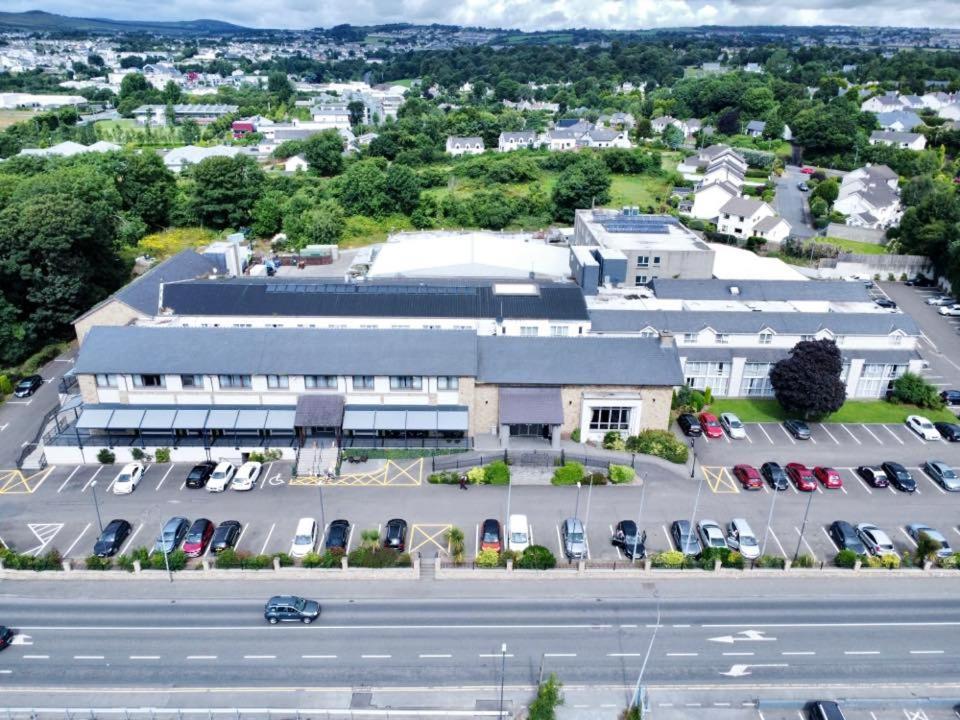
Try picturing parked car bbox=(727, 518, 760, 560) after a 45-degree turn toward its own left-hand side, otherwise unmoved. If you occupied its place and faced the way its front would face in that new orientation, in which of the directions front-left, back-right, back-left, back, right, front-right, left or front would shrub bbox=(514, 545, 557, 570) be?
back-right

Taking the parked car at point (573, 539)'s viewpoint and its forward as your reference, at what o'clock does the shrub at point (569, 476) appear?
The shrub is roughly at 6 o'clock from the parked car.

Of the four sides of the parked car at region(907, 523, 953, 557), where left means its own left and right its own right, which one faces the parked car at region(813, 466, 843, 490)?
back

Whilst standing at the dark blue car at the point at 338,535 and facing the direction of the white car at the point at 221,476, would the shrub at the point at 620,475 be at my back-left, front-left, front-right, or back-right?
back-right

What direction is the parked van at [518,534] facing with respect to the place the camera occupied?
facing the viewer

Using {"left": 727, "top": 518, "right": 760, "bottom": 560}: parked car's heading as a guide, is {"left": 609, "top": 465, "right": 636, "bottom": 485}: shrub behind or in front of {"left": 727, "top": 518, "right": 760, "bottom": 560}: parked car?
behind

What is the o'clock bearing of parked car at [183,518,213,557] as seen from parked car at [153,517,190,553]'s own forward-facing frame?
parked car at [183,518,213,557] is roughly at 9 o'clock from parked car at [153,517,190,553].

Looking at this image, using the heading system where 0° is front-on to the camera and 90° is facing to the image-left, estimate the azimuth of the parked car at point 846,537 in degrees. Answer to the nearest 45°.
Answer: approximately 315°

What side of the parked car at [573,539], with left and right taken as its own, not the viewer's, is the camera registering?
front
